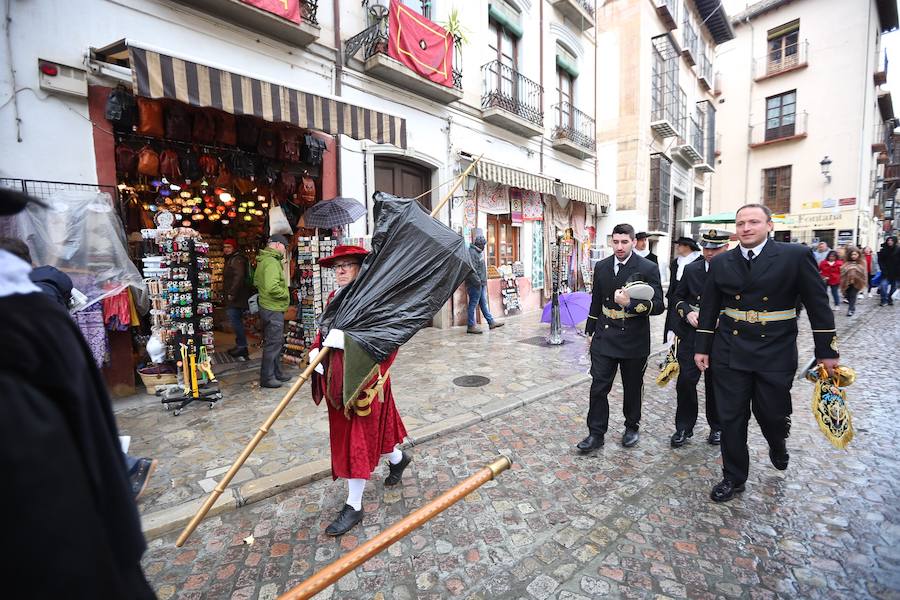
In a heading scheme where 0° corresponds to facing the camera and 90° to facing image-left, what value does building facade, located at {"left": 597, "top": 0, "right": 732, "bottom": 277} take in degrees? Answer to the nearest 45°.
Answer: approximately 315°

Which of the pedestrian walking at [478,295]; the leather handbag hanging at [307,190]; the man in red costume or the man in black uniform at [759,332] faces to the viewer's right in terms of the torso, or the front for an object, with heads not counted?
the pedestrian walking

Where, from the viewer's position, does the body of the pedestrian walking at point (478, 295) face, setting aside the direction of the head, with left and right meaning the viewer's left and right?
facing to the right of the viewer

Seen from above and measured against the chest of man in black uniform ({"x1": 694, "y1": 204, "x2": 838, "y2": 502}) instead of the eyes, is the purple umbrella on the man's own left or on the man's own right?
on the man's own right

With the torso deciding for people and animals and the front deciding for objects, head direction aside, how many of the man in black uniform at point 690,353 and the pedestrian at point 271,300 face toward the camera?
1

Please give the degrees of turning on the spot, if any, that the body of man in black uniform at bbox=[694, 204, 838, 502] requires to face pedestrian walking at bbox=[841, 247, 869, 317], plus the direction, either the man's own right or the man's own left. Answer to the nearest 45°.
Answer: approximately 135° to the man's own right

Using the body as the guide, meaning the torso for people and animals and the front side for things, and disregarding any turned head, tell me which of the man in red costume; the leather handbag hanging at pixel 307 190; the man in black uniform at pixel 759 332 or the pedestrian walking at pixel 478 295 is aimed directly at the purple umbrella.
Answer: the pedestrian walking

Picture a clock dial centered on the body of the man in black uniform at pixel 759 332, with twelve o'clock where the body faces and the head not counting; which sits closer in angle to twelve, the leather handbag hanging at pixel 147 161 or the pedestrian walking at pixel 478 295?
the leather handbag hanging
